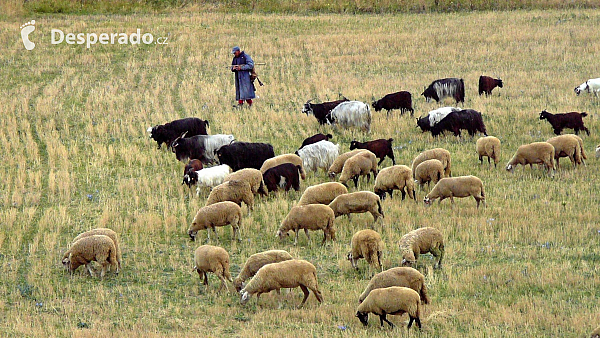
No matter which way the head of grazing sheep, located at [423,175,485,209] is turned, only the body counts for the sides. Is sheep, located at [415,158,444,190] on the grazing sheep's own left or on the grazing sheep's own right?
on the grazing sheep's own right

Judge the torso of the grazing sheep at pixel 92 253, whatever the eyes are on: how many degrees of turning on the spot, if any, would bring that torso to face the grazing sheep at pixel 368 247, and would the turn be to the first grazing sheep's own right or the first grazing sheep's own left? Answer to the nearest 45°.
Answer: approximately 180°

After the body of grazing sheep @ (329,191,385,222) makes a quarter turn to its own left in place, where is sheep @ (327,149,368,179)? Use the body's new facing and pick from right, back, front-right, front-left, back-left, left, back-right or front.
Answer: back

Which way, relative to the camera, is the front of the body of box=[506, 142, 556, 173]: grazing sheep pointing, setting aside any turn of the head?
to the viewer's left

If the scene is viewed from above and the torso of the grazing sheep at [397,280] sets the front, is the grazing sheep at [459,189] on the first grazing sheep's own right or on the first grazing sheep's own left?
on the first grazing sheep's own right

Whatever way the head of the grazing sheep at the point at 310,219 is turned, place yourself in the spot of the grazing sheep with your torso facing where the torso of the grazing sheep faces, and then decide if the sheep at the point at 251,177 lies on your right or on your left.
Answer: on your right

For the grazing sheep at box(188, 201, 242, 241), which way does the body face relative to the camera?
to the viewer's left

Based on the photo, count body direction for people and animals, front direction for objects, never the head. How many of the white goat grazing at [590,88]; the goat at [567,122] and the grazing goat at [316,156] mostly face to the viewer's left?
3

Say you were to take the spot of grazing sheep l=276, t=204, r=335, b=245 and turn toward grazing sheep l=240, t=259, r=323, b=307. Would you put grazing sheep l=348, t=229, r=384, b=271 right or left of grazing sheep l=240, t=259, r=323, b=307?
left

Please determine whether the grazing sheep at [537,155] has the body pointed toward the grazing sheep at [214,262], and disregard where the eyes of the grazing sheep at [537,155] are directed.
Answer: no

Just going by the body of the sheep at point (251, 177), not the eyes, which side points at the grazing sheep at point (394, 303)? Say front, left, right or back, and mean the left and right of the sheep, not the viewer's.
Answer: left

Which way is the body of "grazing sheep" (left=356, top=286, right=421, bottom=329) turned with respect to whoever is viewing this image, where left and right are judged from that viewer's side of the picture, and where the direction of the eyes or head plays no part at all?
facing to the left of the viewer

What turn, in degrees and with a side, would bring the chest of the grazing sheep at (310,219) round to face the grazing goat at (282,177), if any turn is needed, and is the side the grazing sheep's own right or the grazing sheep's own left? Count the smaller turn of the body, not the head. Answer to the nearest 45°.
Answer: approximately 90° to the grazing sheep's own right

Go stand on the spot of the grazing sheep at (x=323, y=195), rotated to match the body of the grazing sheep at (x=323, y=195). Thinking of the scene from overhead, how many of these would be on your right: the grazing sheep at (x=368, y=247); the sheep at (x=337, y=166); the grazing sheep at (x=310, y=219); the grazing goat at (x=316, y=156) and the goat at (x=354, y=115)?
3

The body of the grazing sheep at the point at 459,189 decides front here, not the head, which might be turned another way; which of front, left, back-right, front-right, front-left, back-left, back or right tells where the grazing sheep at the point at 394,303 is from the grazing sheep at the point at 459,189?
left

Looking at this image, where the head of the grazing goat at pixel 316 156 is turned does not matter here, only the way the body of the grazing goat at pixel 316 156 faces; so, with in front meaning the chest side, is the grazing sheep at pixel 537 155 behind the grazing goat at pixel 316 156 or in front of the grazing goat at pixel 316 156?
behind

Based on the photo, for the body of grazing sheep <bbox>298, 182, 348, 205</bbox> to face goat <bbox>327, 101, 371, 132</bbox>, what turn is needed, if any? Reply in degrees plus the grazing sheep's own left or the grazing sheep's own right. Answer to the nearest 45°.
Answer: approximately 90° to the grazing sheep's own right
